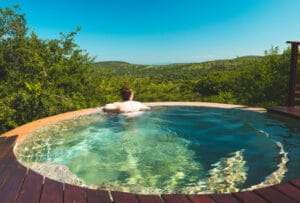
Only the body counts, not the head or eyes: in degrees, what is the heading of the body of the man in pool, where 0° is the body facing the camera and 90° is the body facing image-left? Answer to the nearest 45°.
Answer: approximately 180°

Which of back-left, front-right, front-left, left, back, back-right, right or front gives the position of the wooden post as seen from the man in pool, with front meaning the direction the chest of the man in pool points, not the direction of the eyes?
right
